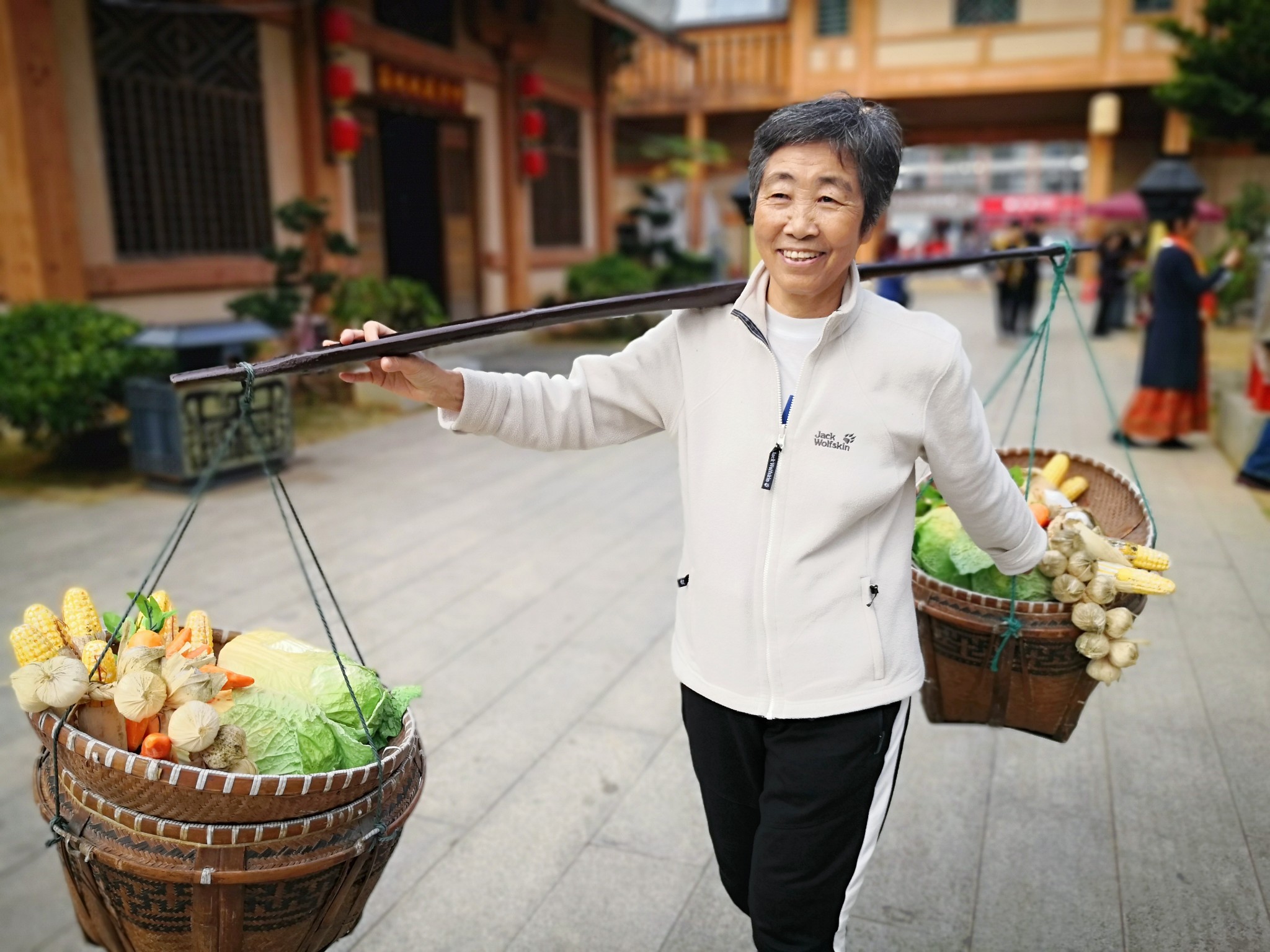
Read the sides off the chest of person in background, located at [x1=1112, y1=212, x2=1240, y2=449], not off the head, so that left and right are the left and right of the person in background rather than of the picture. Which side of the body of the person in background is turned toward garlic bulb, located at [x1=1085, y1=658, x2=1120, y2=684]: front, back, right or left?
right

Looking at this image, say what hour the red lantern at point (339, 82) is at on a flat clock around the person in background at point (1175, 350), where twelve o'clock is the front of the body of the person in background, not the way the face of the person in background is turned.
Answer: The red lantern is roughly at 6 o'clock from the person in background.

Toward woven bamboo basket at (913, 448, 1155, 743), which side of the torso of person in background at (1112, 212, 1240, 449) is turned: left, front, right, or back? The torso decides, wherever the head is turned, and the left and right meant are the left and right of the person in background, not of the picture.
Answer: right

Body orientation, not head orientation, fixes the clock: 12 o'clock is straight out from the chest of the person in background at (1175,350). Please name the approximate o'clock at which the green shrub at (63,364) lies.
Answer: The green shrub is roughly at 5 o'clock from the person in background.

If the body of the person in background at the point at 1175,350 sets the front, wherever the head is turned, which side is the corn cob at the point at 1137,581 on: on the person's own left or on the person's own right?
on the person's own right

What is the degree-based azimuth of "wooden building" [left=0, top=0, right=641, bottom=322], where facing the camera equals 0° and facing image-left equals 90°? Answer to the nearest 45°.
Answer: approximately 315°

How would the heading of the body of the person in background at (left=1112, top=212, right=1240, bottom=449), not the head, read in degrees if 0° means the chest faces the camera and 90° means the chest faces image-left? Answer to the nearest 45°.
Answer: approximately 270°

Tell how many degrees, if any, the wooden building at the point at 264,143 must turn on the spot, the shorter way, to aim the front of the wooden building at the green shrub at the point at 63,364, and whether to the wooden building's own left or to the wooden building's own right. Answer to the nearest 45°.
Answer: approximately 45° to the wooden building's own right
